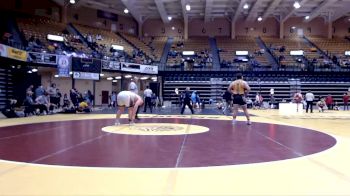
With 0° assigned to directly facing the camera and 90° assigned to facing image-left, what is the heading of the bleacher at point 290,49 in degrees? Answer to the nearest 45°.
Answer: approximately 0°

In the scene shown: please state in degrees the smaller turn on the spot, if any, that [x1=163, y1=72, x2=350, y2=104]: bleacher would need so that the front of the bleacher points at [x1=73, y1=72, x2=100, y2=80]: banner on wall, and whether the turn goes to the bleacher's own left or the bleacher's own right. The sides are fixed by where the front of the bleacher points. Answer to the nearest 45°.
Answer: approximately 45° to the bleacher's own right

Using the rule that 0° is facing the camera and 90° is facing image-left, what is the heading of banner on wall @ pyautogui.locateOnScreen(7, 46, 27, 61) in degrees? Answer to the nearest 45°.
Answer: approximately 315°

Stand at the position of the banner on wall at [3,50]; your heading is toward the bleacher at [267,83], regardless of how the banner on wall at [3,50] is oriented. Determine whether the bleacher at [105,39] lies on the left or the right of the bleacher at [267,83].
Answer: left

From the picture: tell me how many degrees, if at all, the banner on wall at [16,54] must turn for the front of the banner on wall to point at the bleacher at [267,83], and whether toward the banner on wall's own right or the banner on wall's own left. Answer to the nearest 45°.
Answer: approximately 45° to the banner on wall's own left

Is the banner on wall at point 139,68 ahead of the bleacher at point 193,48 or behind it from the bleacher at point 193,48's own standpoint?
ahead

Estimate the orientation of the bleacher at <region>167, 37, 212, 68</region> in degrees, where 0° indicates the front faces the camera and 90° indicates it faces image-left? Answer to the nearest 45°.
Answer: approximately 0°

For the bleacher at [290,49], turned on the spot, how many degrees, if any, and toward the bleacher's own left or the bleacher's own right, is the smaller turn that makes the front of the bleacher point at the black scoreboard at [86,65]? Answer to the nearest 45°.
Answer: approximately 45° to the bleacher's own right

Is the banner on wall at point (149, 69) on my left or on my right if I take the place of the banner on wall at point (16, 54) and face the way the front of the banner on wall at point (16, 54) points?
on my left
